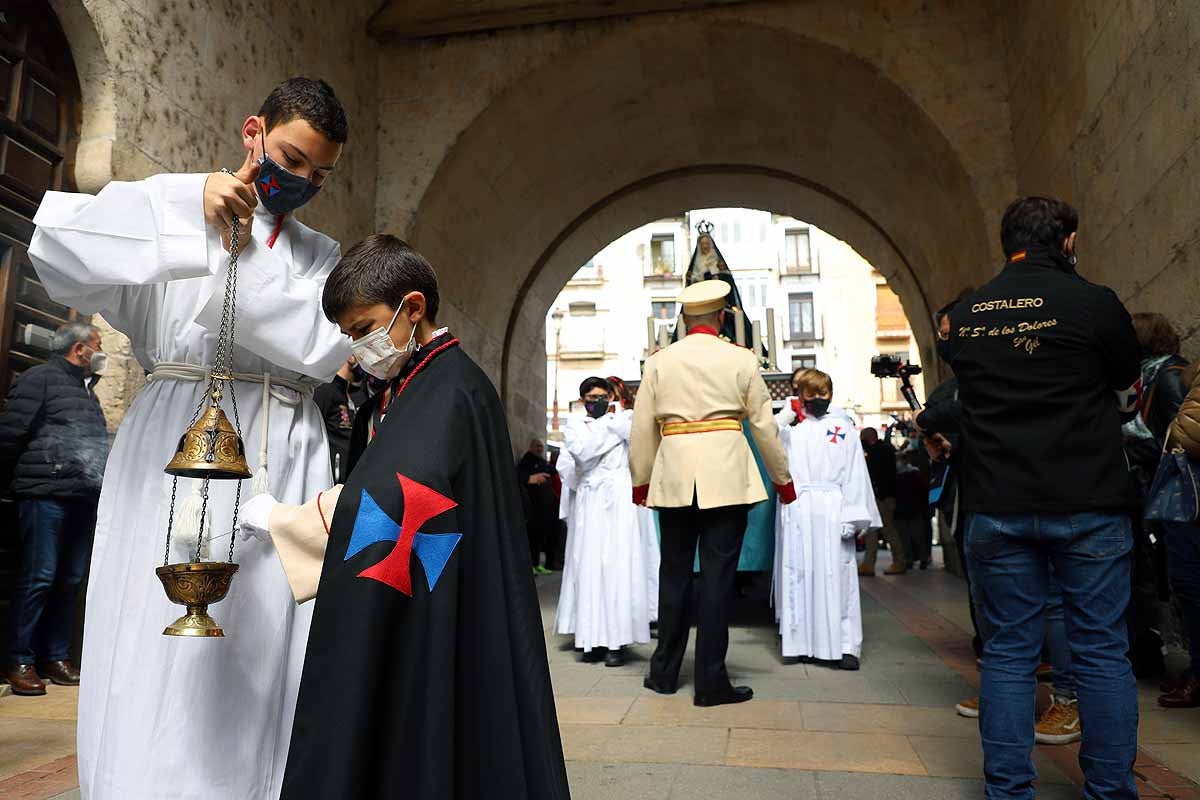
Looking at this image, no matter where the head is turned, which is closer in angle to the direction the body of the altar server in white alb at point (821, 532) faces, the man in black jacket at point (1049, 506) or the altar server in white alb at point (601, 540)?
the man in black jacket

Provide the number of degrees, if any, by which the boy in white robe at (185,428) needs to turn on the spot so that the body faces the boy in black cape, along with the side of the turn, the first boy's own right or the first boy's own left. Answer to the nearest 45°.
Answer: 0° — they already face them

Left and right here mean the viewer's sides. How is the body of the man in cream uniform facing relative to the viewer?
facing away from the viewer

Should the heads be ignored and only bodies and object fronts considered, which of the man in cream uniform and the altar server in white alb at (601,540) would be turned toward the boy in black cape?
the altar server in white alb

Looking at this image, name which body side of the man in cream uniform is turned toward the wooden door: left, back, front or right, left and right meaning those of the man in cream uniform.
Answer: left

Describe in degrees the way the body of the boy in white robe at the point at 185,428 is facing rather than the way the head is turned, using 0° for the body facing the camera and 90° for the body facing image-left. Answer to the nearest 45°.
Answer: approximately 315°

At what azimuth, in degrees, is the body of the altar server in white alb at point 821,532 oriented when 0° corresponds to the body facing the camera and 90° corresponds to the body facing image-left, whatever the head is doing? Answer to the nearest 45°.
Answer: approximately 0°

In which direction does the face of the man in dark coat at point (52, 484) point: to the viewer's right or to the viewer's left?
to the viewer's right

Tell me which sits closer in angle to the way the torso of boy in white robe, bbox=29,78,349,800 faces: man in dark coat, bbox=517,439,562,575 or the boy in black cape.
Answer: the boy in black cape

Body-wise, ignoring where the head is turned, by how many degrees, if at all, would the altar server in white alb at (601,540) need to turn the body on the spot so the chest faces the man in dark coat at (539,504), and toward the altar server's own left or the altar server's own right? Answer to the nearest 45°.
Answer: approximately 180°

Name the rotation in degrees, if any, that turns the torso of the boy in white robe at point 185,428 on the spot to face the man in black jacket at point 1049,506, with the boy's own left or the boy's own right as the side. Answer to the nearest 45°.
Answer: approximately 45° to the boy's own left
